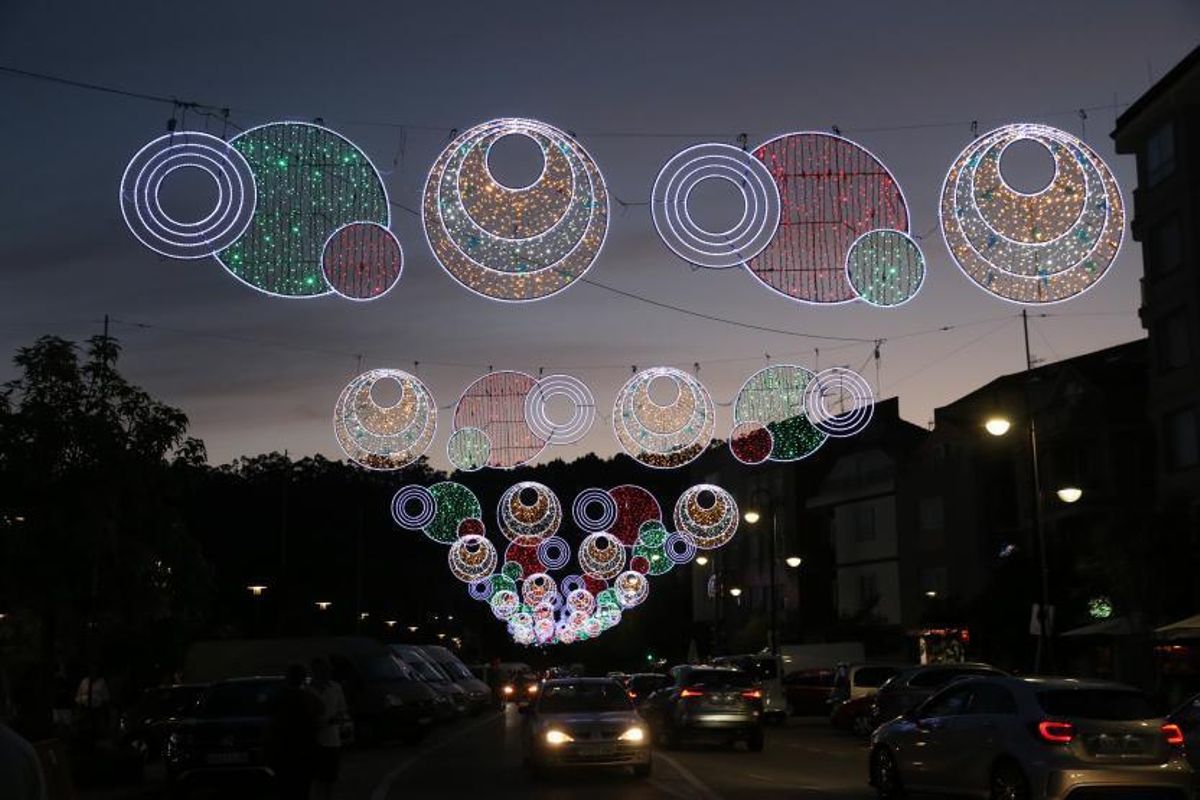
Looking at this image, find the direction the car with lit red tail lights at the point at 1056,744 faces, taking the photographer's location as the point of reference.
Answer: facing away from the viewer and to the left of the viewer

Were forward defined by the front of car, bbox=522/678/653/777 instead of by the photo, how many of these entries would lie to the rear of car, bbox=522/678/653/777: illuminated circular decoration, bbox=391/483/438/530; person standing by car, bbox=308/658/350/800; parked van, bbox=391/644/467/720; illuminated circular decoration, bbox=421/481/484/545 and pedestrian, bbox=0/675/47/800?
3

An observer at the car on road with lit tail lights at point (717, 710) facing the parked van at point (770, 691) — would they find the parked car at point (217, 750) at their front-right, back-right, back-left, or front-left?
back-left

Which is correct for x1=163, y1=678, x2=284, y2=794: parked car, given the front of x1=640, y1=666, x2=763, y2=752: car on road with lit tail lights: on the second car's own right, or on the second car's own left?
on the second car's own left

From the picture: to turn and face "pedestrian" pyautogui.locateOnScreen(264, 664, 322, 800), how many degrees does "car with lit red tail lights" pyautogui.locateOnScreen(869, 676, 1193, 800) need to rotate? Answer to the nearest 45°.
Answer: approximately 90° to its left

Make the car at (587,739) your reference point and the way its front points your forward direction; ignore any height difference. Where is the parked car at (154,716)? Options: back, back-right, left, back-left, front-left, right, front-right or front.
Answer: back-right

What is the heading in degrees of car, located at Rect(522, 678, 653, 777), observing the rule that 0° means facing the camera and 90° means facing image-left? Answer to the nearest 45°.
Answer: approximately 0°

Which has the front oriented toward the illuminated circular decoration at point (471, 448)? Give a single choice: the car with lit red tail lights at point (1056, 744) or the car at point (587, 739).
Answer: the car with lit red tail lights at point (1056, 744)

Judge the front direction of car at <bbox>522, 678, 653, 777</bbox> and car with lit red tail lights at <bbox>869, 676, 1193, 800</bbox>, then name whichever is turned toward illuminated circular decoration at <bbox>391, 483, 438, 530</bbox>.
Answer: car with lit red tail lights at <bbox>869, 676, 1193, 800</bbox>

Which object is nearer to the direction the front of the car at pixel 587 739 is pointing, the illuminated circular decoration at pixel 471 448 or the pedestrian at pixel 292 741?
the pedestrian
